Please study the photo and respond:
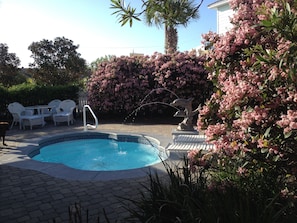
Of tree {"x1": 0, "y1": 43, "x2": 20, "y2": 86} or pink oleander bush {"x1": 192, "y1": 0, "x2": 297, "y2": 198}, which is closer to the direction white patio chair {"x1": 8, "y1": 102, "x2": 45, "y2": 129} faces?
the pink oleander bush

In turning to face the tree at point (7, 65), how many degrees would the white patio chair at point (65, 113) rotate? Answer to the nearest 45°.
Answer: approximately 90° to its right

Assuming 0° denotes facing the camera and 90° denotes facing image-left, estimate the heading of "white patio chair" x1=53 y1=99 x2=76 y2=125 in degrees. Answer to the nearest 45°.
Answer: approximately 45°

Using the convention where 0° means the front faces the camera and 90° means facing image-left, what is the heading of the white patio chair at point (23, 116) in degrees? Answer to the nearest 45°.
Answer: approximately 315°

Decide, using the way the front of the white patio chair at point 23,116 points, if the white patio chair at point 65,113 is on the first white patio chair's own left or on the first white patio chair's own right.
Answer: on the first white patio chair's own left
